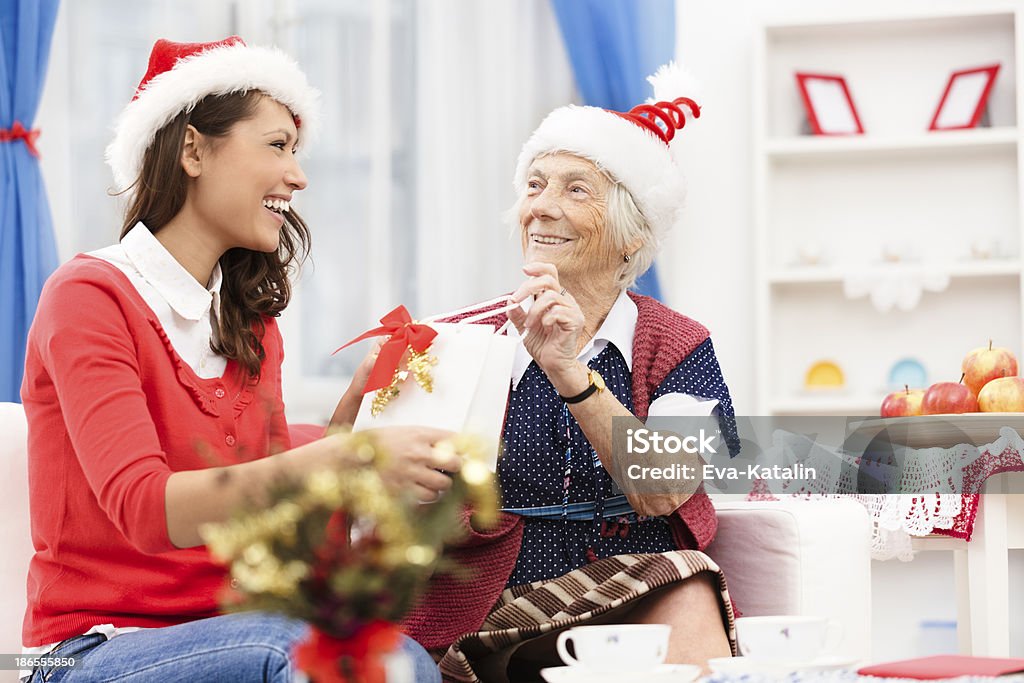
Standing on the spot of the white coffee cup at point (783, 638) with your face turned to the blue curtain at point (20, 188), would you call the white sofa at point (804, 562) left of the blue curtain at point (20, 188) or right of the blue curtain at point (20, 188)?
right

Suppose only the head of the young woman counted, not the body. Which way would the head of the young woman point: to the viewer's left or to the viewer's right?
to the viewer's right

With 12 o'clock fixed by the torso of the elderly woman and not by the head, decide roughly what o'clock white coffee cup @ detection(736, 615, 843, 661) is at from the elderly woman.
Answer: The white coffee cup is roughly at 10 o'clock from the elderly woman.

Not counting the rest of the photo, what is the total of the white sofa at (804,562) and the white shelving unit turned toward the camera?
2

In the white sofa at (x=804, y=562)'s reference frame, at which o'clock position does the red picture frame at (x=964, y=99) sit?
The red picture frame is roughly at 7 o'clock from the white sofa.

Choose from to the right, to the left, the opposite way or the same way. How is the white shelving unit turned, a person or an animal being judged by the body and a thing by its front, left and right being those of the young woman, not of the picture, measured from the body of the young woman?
to the right

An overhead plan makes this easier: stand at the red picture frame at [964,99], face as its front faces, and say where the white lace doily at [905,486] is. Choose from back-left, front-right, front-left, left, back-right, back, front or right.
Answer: front-left

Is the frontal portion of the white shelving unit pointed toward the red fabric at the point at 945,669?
yes

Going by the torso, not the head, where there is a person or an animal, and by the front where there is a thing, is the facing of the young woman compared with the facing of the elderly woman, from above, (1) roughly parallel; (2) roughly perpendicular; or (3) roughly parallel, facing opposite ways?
roughly perpendicular

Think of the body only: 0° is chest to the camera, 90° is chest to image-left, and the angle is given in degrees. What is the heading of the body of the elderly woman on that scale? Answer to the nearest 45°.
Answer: approximately 45°

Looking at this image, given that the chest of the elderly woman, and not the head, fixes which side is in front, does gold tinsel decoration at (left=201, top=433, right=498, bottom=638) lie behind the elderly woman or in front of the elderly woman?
in front
